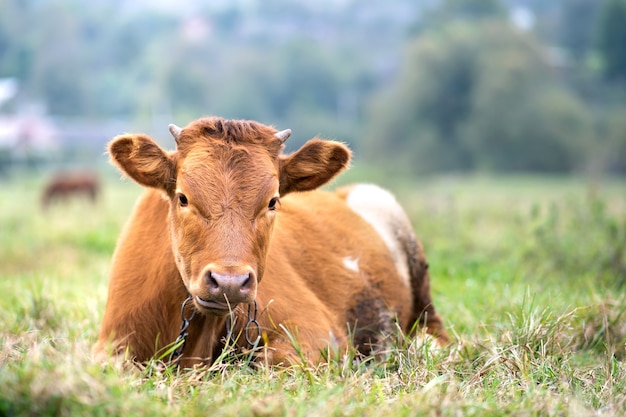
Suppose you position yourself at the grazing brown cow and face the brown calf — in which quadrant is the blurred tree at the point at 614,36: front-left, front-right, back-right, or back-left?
back-left

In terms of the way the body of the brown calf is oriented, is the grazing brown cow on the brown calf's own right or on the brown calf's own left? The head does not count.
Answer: on the brown calf's own right

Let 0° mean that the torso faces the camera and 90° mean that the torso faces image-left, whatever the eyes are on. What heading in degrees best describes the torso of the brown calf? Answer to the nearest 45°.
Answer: approximately 45°

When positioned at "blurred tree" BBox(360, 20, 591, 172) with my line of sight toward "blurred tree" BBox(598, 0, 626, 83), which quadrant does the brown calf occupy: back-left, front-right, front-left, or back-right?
back-right
